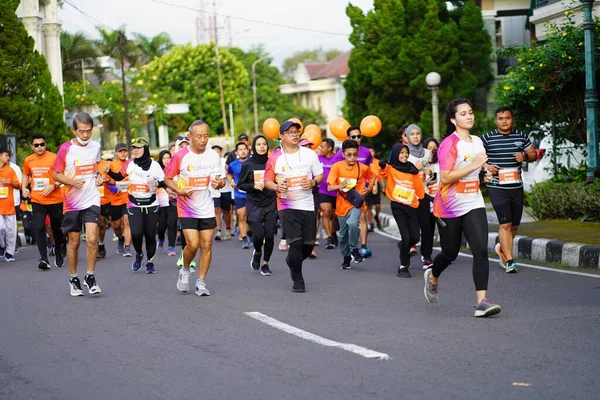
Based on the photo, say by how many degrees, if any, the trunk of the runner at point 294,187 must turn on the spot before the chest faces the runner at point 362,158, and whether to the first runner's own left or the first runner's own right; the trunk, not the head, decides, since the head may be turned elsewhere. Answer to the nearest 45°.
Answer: approximately 180°

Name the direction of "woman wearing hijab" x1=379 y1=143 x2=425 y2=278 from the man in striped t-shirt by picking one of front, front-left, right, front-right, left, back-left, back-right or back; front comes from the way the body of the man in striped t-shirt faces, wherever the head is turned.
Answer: right

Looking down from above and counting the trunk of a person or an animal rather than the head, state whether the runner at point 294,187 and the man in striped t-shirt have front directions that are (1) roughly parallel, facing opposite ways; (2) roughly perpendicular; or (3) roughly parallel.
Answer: roughly parallel

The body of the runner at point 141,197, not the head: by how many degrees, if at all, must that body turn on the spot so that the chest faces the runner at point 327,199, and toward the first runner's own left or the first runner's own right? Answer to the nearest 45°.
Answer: approximately 135° to the first runner's own left

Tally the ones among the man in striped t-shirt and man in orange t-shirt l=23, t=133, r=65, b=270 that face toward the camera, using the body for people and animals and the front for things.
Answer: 2

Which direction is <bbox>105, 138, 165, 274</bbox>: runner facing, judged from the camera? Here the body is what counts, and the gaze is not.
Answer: toward the camera

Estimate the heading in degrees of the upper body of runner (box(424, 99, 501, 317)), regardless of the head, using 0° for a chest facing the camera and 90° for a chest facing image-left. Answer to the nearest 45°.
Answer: approximately 315°

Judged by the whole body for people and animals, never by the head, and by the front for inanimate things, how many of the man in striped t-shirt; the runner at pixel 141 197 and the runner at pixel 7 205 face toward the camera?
3

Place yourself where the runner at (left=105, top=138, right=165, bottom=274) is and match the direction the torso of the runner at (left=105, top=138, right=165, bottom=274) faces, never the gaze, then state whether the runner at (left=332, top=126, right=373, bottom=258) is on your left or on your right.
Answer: on your left

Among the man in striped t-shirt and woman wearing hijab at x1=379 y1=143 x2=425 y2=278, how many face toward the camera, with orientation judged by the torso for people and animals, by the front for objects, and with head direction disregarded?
2

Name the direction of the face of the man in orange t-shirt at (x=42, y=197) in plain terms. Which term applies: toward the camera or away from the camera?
toward the camera

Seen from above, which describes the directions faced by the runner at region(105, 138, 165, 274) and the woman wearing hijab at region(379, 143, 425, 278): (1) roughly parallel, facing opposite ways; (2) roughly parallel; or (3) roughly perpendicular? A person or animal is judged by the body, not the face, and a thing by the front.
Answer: roughly parallel

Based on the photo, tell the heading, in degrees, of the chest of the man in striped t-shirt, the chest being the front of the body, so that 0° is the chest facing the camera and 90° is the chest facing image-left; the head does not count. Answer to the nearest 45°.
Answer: approximately 0°

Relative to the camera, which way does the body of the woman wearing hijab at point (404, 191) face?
toward the camera

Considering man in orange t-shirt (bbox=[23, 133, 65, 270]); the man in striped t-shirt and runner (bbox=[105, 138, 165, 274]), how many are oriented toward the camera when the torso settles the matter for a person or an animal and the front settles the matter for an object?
3

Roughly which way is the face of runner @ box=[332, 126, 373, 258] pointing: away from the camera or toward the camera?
toward the camera
